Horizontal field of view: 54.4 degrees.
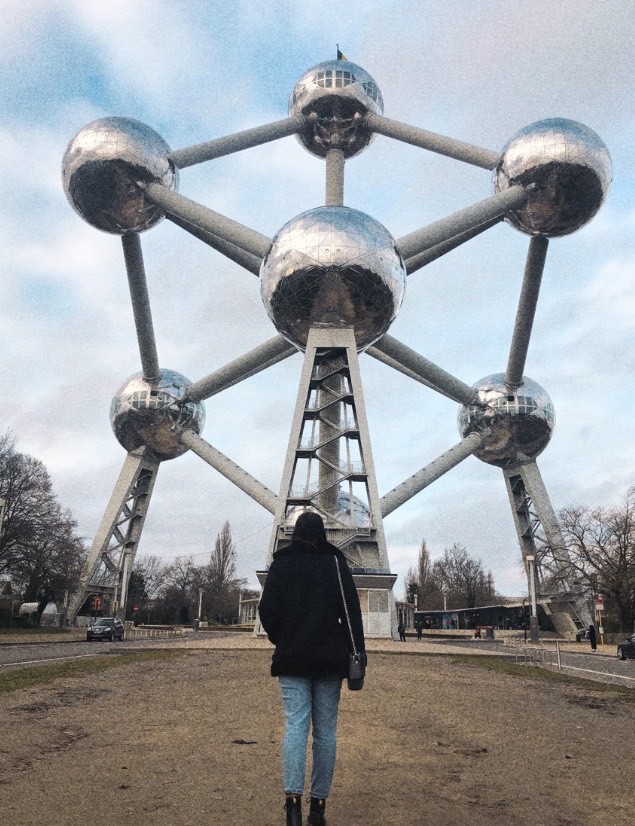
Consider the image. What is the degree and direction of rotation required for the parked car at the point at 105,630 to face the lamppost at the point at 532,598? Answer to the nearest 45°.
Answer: approximately 135° to its left

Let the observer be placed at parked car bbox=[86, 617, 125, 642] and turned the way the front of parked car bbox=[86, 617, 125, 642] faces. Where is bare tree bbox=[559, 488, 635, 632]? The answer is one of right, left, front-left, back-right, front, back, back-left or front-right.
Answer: back-left

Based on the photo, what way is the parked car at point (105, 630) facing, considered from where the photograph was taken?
facing the viewer and to the left of the viewer

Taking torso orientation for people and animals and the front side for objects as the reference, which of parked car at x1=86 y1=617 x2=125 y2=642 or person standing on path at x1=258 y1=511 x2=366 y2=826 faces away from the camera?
the person standing on path

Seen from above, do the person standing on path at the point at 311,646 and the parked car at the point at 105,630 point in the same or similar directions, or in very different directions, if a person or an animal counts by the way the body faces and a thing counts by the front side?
very different directions

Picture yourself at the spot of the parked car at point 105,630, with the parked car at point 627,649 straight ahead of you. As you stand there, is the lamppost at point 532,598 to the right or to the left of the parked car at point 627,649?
left

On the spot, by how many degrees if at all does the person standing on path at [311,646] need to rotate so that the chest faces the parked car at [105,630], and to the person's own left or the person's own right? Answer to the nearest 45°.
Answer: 0° — they already face it

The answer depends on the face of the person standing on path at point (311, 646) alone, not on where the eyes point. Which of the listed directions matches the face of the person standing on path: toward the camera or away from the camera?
away from the camera

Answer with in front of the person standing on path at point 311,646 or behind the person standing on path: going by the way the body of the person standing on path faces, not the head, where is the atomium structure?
in front

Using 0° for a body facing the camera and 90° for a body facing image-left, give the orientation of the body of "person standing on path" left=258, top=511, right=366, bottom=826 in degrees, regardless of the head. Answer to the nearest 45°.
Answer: approximately 180°

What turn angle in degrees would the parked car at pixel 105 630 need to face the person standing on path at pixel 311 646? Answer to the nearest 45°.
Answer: approximately 45° to its left

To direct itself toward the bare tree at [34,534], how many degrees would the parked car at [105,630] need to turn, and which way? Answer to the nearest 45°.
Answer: approximately 90° to its right

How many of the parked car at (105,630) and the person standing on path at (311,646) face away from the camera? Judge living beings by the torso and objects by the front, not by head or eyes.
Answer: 1
